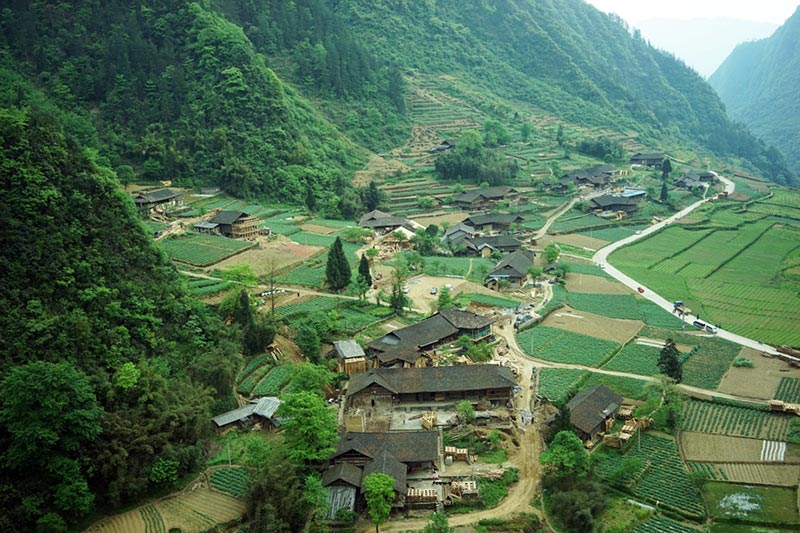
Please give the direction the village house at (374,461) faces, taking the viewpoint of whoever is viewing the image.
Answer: facing the viewer

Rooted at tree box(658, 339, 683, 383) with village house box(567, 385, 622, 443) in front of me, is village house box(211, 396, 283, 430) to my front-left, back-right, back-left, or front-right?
front-right

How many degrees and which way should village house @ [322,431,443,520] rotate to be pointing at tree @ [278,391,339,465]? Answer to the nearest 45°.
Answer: approximately 90° to its right

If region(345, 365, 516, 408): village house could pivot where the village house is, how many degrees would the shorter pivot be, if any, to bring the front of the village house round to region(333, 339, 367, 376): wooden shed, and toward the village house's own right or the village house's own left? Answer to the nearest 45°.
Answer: approximately 135° to the village house's own right

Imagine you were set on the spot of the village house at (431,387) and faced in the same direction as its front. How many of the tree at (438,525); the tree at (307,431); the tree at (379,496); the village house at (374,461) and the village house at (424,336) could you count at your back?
1

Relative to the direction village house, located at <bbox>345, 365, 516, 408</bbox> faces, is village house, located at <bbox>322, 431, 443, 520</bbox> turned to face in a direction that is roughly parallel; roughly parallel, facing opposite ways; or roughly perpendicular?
roughly parallel

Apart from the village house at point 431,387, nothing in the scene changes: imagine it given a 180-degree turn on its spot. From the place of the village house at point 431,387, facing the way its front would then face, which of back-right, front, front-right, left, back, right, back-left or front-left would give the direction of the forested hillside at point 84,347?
left

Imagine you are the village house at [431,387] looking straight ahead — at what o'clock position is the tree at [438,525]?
The tree is roughly at 12 o'clock from the village house.

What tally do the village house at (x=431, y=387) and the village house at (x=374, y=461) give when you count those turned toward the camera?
2

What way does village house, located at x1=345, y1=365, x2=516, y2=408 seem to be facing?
toward the camera

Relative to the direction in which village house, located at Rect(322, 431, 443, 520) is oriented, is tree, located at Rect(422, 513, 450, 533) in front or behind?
in front

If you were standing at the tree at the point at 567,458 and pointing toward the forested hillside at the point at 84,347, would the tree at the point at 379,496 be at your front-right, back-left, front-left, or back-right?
front-left

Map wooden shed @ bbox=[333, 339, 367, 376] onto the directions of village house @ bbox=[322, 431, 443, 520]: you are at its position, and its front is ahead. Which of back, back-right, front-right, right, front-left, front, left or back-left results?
back

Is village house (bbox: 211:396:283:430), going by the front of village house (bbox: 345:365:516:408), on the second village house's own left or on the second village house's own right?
on the second village house's own right

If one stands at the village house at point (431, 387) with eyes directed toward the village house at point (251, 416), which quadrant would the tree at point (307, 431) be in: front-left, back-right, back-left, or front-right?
front-left

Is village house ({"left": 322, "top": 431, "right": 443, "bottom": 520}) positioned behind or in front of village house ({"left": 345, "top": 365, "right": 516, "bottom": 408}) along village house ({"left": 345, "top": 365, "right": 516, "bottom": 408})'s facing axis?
in front

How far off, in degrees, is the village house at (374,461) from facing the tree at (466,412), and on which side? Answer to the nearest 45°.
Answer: approximately 135° to its left

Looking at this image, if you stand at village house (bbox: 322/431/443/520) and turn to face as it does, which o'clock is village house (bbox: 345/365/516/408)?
village house (bbox: 345/365/516/408) is roughly at 7 o'clock from village house (bbox: 322/431/443/520).

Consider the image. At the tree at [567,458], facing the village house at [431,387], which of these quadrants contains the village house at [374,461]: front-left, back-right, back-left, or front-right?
front-left
